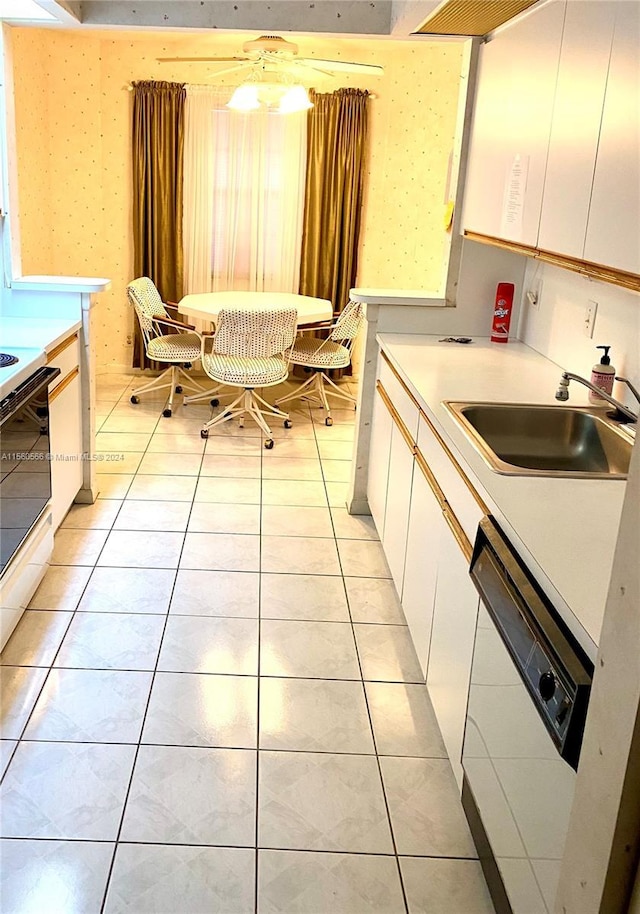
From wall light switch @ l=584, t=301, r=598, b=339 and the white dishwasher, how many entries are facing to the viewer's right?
0

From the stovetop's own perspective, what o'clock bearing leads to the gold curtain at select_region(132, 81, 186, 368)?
The gold curtain is roughly at 8 o'clock from the stovetop.

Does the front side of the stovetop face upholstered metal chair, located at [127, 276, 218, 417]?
no

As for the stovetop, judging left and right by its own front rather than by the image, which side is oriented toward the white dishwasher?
front

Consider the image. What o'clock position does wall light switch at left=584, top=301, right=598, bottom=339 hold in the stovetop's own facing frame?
The wall light switch is roughly at 11 o'clock from the stovetop.

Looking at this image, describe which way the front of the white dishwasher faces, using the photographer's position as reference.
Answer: facing the viewer and to the left of the viewer

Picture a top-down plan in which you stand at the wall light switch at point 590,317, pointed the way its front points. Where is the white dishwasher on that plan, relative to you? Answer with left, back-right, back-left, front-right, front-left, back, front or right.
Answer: front-left

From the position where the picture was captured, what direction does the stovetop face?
facing the viewer and to the right of the viewer

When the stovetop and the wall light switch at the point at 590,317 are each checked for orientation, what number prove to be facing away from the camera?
0

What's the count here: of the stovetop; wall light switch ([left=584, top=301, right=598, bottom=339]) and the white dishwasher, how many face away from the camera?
0

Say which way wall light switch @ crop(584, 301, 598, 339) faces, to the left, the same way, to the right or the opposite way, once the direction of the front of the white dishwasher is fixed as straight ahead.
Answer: the same way

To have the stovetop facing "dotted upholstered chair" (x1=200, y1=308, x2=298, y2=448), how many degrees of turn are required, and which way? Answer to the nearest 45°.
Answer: approximately 90° to its left

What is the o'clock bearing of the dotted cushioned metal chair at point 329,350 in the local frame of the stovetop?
The dotted cushioned metal chair is roughly at 9 o'clock from the stovetop.

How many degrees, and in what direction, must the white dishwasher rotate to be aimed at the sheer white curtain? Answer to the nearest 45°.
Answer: approximately 90° to its right

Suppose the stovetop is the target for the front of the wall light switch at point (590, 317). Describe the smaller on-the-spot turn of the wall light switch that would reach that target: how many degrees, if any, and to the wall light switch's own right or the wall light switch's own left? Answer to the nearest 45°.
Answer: approximately 45° to the wall light switch's own right

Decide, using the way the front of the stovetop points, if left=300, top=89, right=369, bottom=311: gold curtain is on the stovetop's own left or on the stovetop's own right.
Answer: on the stovetop's own left
